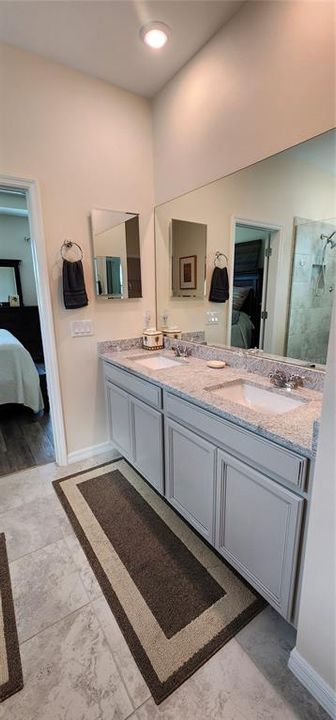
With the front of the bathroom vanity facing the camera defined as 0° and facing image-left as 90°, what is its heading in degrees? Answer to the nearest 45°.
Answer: approximately 45°

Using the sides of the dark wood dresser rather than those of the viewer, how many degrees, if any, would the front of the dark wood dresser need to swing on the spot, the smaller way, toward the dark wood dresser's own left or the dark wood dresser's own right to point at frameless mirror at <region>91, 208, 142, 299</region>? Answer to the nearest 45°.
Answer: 0° — it already faces it

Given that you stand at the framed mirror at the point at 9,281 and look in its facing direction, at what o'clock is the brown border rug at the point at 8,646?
The brown border rug is roughly at 12 o'clock from the framed mirror.

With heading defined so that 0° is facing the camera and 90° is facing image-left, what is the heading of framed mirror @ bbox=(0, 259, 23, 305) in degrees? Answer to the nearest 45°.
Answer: approximately 0°

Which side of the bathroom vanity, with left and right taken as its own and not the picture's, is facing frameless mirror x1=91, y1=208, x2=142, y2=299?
right

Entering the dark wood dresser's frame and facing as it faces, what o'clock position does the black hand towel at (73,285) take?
The black hand towel is roughly at 12 o'clock from the dark wood dresser.

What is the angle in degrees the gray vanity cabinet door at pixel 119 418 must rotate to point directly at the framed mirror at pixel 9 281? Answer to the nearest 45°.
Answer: approximately 90° to its right

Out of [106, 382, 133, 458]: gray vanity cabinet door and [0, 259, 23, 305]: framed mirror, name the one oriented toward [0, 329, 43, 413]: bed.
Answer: the framed mirror

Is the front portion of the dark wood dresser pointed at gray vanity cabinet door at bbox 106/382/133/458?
yes

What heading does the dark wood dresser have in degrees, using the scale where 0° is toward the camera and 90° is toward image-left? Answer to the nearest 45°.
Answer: approximately 0°
